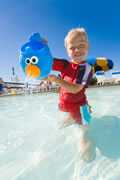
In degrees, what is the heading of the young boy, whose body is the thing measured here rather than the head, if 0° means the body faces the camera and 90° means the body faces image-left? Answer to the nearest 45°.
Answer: approximately 45°

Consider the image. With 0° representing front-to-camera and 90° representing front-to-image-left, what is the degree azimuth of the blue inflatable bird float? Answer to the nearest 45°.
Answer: approximately 45°
